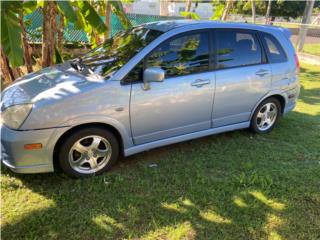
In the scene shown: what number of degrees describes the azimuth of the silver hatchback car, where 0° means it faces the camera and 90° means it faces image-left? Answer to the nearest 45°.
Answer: approximately 45°
